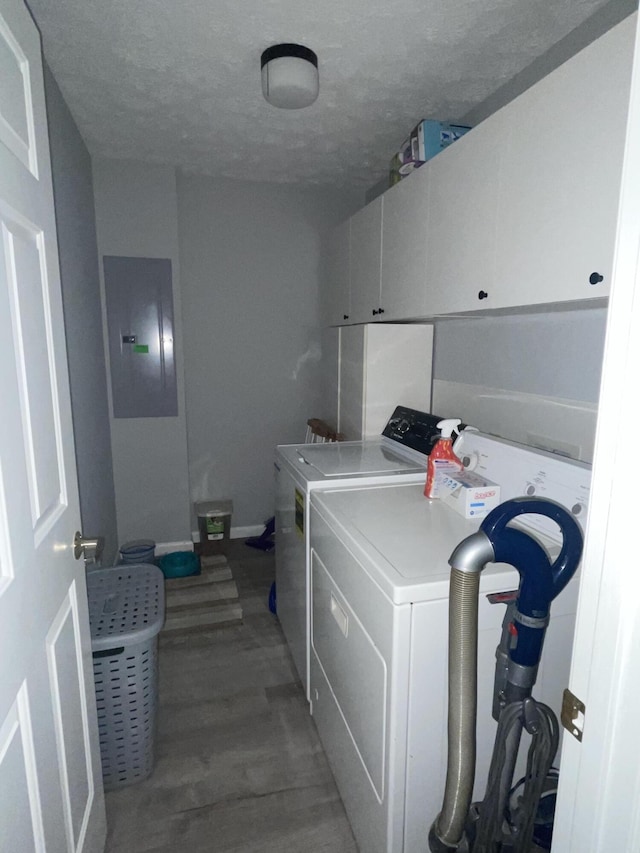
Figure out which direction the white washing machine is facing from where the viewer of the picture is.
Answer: facing to the left of the viewer

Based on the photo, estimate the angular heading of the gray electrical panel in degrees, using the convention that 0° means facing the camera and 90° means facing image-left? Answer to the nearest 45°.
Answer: approximately 0°

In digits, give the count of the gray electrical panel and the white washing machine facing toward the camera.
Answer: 1

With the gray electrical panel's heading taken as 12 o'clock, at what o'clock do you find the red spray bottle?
The red spray bottle is roughly at 11 o'clock from the gray electrical panel.

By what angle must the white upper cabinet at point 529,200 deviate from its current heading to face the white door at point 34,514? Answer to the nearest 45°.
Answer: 0° — it already faces it

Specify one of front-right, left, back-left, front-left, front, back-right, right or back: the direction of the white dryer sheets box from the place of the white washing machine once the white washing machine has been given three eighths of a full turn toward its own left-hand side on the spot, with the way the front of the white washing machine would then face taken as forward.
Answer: front

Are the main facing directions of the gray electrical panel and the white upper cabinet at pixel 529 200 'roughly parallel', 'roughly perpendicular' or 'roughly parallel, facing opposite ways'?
roughly perpendicular
